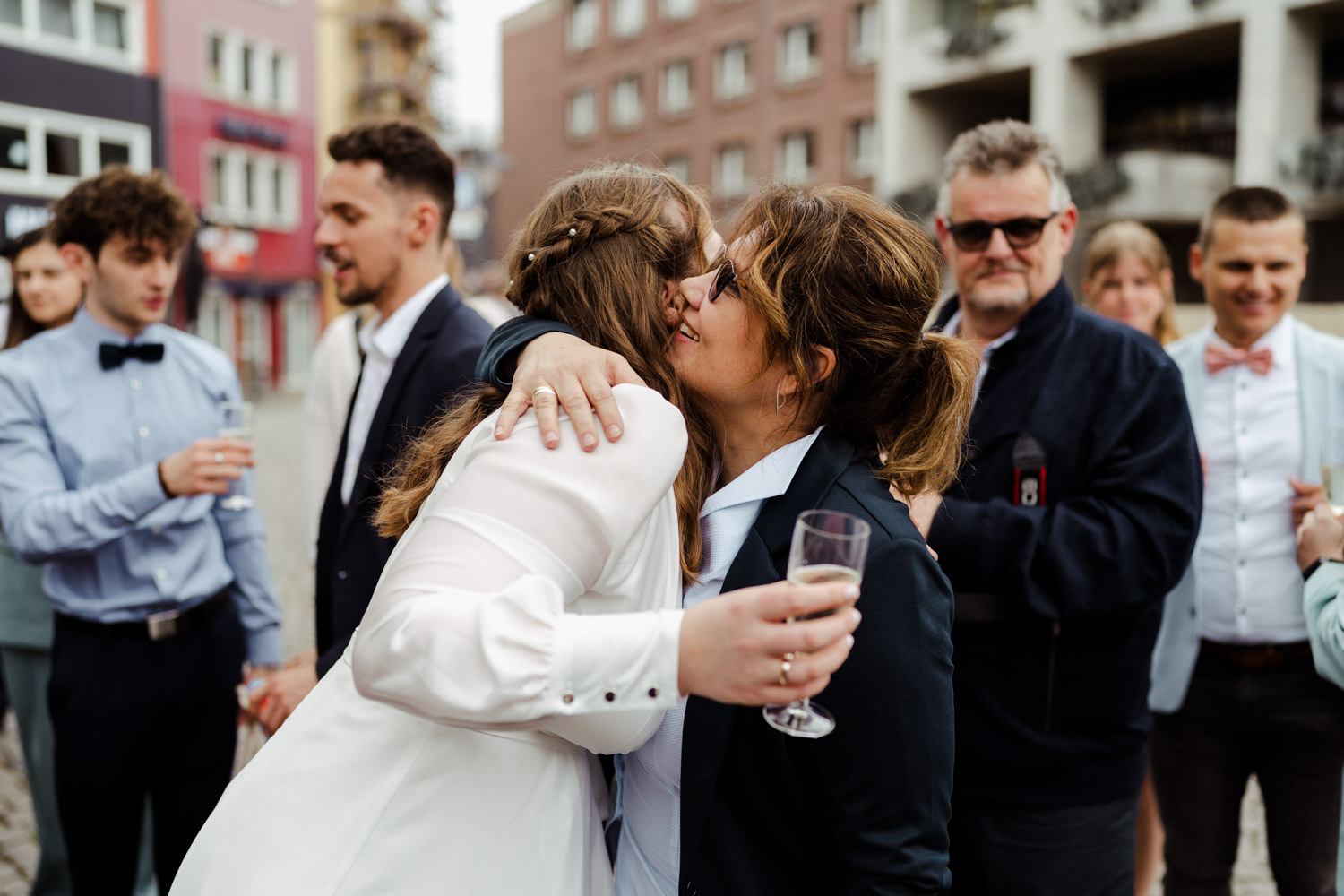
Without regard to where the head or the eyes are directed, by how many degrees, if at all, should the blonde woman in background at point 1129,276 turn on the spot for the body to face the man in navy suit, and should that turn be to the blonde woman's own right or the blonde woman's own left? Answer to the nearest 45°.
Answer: approximately 45° to the blonde woman's own right

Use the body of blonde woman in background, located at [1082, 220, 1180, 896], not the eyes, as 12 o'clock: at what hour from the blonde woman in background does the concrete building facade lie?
The concrete building facade is roughly at 6 o'clock from the blonde woman in background.

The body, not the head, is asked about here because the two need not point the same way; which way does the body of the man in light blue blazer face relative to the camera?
toward the camera

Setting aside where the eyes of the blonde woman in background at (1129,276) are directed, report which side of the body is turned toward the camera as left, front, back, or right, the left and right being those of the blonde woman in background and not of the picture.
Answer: front

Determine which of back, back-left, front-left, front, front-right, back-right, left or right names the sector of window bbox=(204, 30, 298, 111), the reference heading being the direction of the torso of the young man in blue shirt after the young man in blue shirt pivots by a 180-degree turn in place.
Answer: front-right

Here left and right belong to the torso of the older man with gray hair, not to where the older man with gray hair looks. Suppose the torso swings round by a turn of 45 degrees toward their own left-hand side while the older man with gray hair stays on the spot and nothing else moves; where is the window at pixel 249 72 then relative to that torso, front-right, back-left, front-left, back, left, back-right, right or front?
back-right

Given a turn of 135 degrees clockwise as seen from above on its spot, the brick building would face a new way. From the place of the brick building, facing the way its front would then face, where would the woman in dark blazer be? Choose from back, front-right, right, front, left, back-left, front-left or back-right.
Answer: back

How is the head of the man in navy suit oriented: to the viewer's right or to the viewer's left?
to the viewer's left

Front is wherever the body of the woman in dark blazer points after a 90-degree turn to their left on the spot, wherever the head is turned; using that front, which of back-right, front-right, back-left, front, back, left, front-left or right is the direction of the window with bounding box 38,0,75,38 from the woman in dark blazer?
back-right

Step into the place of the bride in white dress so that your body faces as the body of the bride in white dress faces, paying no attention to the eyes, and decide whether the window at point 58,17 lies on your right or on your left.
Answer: on your left

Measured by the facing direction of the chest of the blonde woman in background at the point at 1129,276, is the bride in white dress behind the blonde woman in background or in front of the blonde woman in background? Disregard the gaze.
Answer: in front

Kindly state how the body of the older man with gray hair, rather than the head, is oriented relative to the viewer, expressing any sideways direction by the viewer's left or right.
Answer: facing the viewer and to the left of the viewer
